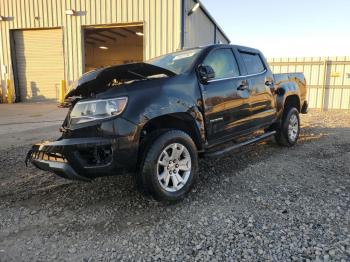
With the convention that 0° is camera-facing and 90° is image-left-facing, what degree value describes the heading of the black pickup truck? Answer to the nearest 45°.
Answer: approximately 45°
